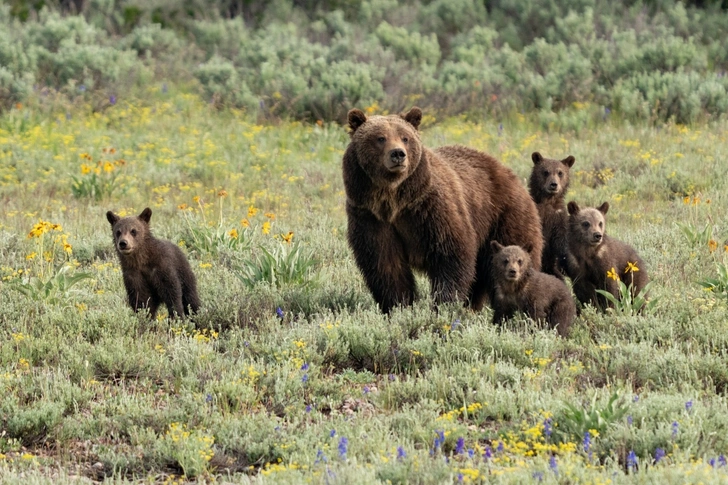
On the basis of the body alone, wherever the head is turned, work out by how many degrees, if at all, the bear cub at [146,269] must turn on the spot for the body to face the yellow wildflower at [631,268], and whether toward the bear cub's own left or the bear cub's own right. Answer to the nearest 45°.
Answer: approximately 135° to the bear cub's own left

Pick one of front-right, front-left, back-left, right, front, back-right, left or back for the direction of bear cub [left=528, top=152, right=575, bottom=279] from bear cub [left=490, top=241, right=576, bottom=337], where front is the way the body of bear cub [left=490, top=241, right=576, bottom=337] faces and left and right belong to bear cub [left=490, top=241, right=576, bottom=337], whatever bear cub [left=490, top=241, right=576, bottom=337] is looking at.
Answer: back-right

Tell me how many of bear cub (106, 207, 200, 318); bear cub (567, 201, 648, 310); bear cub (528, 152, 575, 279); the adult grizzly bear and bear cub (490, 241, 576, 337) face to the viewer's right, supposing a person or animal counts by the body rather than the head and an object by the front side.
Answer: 0

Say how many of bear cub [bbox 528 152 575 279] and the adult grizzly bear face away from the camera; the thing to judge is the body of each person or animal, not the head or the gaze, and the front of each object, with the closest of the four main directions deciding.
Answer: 0

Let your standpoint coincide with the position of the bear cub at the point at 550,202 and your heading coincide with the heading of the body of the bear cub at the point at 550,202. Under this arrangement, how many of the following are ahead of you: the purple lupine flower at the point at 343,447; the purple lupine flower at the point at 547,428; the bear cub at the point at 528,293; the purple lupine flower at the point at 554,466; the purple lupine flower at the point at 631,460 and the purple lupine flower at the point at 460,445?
6

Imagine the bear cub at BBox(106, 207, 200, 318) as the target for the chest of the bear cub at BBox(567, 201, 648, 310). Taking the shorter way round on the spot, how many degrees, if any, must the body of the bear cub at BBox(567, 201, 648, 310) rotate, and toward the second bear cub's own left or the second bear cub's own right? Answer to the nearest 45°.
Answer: approximately 45° to the second bear cub's own right

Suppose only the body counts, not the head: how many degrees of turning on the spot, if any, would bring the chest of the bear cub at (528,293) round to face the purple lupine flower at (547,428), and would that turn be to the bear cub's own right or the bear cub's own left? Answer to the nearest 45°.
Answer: approximately 45° to the bear cub's own left

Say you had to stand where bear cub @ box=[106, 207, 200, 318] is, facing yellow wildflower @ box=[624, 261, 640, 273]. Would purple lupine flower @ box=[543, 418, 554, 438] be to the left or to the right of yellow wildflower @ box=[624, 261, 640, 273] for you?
right

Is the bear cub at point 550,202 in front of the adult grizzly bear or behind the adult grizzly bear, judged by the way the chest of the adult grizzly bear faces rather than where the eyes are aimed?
behind

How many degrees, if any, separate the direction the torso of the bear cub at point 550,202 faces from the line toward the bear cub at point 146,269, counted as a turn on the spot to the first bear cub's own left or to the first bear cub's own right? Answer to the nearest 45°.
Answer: approximately 45° to the first bear cub's own right

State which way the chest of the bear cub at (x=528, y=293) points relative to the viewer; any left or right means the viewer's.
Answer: facing the viewer and to the left of the viewer

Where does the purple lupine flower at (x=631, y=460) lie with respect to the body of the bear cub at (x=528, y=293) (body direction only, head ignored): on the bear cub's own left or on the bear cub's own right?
on the bear cub's own left

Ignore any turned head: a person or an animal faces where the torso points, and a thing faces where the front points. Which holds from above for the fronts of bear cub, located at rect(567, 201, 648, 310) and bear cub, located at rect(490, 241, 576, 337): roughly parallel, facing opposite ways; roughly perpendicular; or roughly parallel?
roughly parallel

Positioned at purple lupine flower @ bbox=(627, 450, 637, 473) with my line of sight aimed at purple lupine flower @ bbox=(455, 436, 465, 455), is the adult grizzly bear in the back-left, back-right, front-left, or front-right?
front-right

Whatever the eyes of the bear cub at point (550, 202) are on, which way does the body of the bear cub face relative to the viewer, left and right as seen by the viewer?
facing the viewer

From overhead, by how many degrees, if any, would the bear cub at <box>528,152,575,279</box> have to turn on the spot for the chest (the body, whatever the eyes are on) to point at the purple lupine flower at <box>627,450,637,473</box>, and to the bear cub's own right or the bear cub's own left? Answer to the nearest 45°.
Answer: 0° — it already faces it

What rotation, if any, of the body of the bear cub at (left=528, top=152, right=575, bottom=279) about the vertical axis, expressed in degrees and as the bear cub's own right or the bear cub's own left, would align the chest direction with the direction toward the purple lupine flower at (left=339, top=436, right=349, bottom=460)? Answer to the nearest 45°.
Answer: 0° — it already faces it

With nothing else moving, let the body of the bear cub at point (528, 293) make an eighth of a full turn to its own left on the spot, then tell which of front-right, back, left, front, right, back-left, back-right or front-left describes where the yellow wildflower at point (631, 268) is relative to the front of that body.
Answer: back-left
